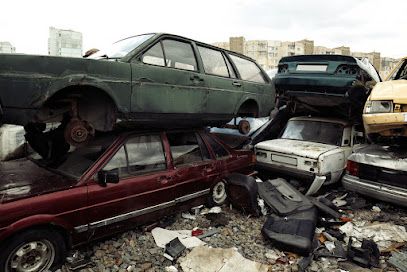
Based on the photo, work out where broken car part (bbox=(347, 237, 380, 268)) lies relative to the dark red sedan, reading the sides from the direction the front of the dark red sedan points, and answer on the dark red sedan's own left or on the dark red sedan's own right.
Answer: on the dark red sedan's own left

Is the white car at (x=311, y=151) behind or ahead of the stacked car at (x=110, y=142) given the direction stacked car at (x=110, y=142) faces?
behind

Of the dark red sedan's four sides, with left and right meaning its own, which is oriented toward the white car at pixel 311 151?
back

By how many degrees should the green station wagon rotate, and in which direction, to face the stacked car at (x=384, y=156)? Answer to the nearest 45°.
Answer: approximately 135° to its left

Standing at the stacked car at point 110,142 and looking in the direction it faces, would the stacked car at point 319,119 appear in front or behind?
behind

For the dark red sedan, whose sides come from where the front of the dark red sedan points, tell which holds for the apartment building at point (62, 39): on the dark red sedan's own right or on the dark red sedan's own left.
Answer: on the dark red sedan's own right

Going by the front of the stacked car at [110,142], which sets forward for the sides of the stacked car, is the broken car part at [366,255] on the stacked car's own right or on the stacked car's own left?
on the stacked car's own left

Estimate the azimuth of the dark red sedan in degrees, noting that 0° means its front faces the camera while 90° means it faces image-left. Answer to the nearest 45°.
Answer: approximately 45°
